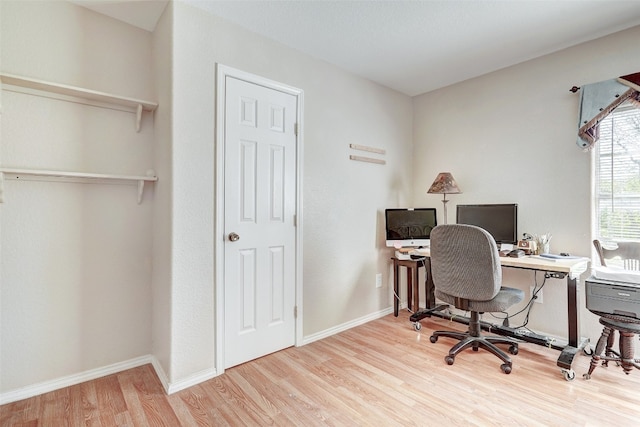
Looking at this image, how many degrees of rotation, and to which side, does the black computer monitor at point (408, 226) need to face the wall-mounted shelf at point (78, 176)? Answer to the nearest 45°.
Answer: approximately 45° to its right

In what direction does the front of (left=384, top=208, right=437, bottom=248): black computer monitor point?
toward the camera

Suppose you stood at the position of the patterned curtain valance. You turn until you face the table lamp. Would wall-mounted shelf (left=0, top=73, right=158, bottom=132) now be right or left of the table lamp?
left

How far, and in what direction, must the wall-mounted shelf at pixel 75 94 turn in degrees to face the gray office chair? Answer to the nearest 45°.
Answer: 0° — it already faces it

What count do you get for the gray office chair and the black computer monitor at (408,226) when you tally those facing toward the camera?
1

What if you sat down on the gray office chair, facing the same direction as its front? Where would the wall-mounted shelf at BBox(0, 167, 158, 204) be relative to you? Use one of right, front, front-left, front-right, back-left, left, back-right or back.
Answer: back

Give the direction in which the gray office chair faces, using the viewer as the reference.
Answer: facing away from the viewer and to the right of the viewer

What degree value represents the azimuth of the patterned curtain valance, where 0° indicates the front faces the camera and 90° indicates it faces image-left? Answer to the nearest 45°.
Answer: approximately 45°

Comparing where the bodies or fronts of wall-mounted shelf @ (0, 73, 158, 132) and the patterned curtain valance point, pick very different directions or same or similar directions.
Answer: very different directions

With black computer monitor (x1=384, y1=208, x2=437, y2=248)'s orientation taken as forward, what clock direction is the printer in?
The printer is roughly at 10 o'clock from the black computer monitor.

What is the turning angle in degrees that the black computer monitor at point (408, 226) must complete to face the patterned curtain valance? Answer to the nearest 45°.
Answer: approximately 90° to its left

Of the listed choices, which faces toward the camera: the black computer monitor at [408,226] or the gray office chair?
the black computer monitor

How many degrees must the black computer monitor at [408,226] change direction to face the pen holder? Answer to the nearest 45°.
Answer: approximately 90° to its left

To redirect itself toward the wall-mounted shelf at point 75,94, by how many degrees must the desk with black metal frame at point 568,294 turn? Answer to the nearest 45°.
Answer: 0° — it already faces it

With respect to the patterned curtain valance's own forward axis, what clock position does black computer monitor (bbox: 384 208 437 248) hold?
The black computer monitor is roughly at 3 o'clock from the patterned curtain valance.

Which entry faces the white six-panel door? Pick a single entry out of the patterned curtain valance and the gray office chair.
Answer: the patterned curtain valance

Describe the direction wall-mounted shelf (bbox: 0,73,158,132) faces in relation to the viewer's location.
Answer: facing the viewer and to the right of the viewer

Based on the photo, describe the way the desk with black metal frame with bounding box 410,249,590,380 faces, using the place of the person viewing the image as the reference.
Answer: facing the viewer and to the left of the viewer
